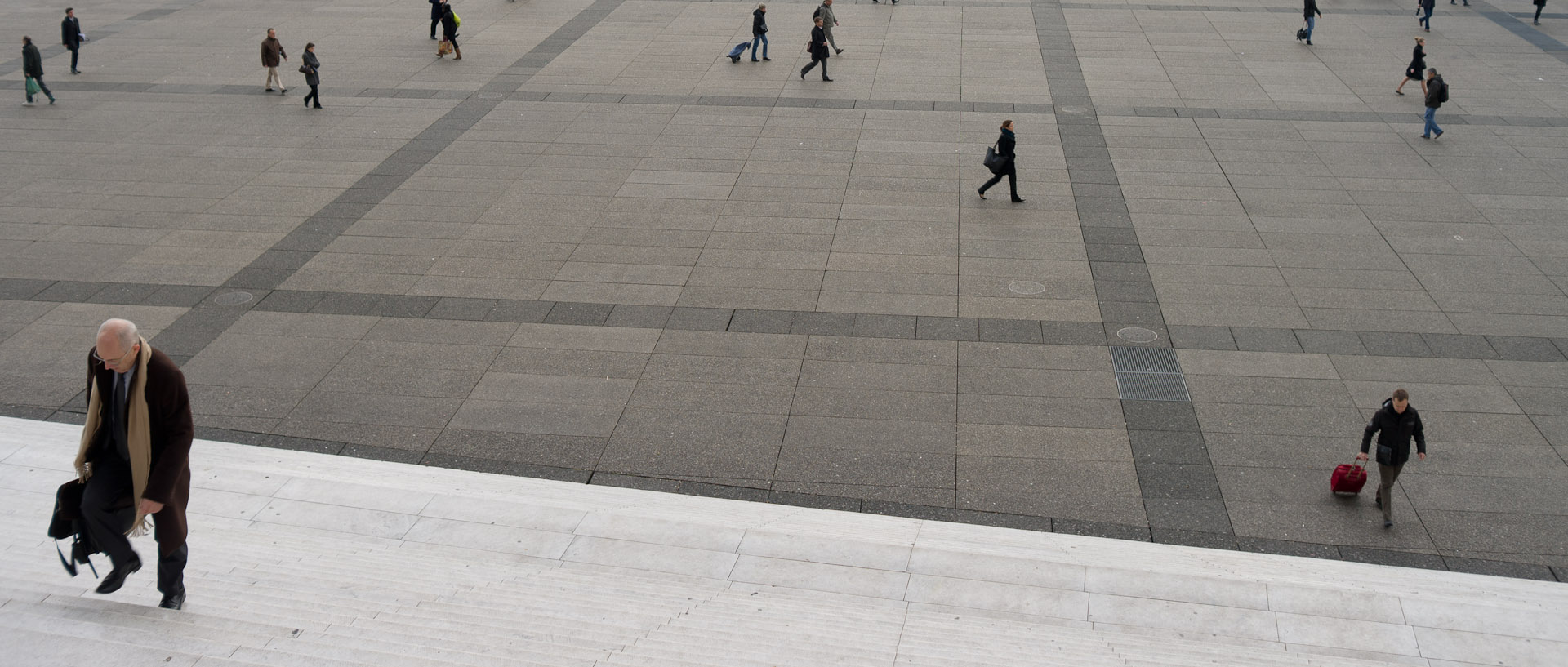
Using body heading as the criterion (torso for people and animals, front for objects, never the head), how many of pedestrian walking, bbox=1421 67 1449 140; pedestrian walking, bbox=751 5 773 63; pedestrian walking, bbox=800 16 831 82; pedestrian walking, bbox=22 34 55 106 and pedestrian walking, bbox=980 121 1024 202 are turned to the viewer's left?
2

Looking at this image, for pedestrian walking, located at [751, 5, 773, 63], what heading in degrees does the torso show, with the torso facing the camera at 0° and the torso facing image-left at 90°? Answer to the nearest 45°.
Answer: approximately 270°

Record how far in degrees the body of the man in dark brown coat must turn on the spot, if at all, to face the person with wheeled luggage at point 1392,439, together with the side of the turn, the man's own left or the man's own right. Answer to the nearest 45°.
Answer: approximately 135° to the man's own left

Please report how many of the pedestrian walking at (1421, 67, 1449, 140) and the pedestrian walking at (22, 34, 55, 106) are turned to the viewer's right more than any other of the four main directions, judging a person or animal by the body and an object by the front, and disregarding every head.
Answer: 0

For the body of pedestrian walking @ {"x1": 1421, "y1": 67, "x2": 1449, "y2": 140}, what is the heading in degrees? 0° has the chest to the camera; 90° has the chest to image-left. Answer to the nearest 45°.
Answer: approximately 90°

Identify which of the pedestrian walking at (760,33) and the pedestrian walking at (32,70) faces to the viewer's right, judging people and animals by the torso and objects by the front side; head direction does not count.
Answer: the pedestrian walking at (760,33)

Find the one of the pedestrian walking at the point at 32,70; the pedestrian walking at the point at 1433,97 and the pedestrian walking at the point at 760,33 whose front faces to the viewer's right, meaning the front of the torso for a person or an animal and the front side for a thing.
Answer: the pedestrian walking at the point at 760,33
